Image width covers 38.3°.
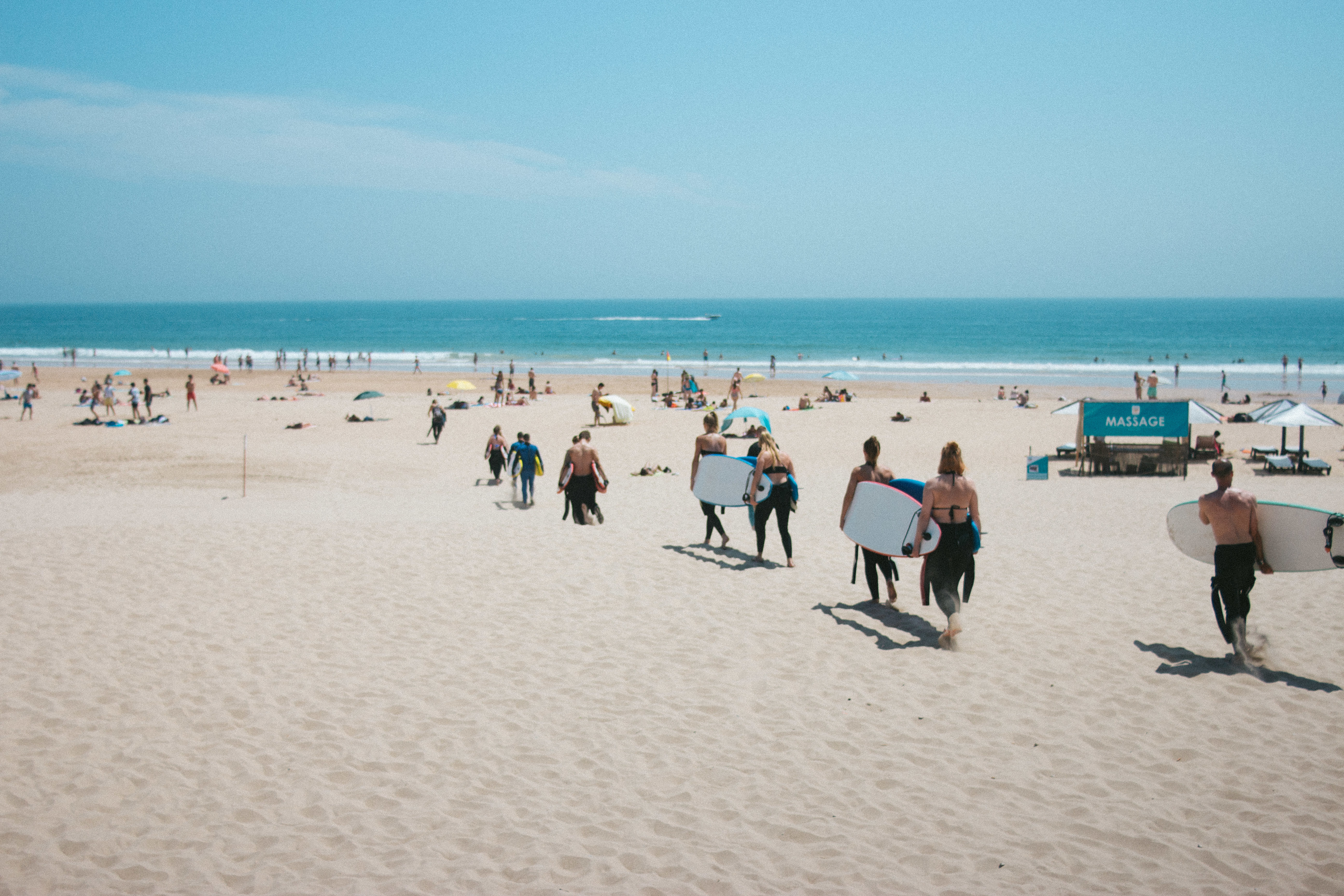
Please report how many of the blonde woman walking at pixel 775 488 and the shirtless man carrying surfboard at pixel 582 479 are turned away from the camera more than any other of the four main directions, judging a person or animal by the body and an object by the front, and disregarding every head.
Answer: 2

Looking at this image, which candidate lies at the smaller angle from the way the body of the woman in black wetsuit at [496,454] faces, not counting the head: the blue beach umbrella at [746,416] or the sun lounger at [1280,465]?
the blue beach umbrella

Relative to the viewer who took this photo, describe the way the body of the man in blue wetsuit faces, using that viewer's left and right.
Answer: facing away from the viewer

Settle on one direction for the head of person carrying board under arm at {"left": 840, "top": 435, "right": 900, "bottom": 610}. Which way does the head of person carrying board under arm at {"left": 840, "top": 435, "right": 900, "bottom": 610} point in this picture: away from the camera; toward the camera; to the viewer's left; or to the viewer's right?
away from the camera

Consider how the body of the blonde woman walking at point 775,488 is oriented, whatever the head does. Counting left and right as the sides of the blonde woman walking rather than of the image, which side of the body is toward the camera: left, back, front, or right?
back

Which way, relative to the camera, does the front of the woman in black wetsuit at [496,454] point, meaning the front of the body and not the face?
away from the camera

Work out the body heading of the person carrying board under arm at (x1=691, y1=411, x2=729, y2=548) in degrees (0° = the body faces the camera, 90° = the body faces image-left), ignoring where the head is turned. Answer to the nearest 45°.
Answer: approximately 135°

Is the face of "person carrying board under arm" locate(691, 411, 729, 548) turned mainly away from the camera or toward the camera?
away from the camera

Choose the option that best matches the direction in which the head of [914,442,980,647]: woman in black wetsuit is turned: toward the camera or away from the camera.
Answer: away from the camera
